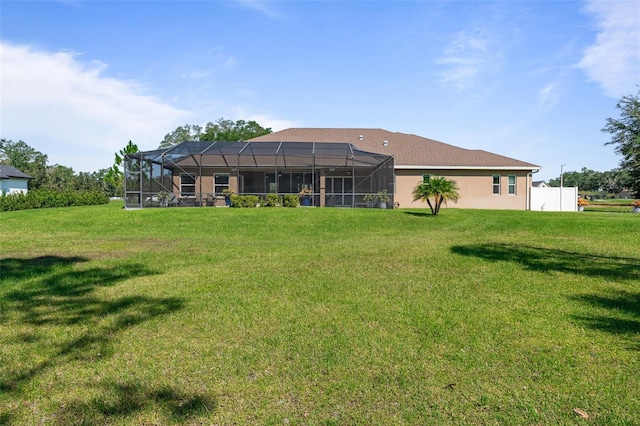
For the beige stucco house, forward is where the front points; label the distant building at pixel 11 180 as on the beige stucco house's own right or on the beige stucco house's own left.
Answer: on the beige stucco house's own left

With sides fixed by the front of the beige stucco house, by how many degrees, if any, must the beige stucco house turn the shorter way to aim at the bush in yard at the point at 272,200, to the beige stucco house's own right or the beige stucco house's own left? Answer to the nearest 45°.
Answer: approximately 135° to the beige stucco house's own left

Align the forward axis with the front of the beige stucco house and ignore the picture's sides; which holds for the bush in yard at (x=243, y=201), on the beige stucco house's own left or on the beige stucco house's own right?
on the beige stucco house's own left

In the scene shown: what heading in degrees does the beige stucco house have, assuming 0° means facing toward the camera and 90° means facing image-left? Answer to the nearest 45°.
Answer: approximately 180°

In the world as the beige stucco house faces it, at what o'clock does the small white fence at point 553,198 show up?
The small white fence is roughly at 2 o'clock from the beige stucco house.

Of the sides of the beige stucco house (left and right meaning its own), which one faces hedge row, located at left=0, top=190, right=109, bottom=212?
left

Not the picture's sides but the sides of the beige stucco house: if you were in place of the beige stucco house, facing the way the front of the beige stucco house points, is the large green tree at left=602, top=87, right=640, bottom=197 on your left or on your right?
on your right

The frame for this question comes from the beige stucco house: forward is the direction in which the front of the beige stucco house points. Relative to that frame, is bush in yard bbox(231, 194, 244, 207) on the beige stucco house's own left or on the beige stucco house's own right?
on the beige stucco house's own left

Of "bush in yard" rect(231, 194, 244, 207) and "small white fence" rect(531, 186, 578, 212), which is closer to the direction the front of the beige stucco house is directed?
the small white fence
